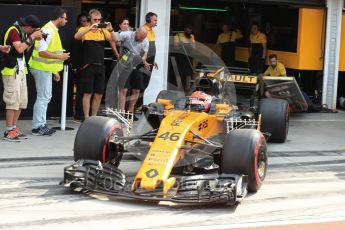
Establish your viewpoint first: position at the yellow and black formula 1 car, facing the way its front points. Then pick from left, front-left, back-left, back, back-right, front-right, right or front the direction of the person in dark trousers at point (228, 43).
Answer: back-right

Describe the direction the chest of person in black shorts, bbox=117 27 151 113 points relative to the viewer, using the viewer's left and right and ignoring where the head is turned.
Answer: facing the viewer and to the right of the viewer

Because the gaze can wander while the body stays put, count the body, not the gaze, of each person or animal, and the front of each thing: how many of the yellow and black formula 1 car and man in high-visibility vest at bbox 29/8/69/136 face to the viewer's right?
1

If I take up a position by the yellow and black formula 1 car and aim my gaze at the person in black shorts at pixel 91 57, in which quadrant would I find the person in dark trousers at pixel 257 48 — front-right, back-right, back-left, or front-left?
front-right

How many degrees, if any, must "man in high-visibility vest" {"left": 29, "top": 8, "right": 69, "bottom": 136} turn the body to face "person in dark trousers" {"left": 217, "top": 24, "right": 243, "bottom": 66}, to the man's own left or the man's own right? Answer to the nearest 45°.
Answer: approximately 45° to the man's own left

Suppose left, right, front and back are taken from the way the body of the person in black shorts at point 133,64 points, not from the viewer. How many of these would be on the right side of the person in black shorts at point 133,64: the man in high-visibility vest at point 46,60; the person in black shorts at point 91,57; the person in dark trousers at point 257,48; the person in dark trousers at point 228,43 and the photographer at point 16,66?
3

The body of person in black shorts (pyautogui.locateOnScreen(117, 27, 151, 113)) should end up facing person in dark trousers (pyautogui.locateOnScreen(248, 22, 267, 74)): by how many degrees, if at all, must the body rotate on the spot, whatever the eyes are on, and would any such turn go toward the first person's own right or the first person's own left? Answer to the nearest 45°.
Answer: approximately 90° to the first person's own left

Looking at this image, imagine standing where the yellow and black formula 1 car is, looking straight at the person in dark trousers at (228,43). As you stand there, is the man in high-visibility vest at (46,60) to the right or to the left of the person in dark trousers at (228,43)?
left

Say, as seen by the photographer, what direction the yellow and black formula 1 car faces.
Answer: facing the viewer and to the left of the viewer
